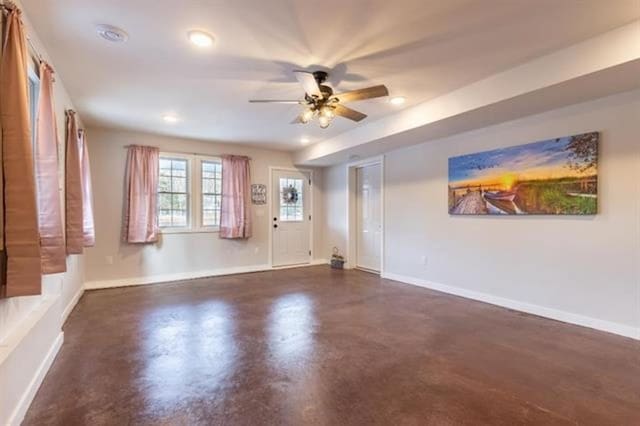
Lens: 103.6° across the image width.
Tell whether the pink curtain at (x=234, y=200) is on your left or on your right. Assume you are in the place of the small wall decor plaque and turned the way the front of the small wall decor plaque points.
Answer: on your right

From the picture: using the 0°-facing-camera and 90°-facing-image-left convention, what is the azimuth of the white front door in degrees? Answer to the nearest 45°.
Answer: approximately 315°

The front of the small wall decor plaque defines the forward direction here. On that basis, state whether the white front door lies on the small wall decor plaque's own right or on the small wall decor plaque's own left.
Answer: on the small wall decor plaque's own left

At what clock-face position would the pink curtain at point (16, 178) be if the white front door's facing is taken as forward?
The pink curtain is roughly at 2 o'clock from the white front door.

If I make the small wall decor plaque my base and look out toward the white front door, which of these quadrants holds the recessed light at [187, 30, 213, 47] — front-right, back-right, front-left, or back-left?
back-right

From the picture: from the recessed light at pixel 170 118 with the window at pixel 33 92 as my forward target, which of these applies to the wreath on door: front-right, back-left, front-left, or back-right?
back-left

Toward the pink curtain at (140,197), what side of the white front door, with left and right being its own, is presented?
right
